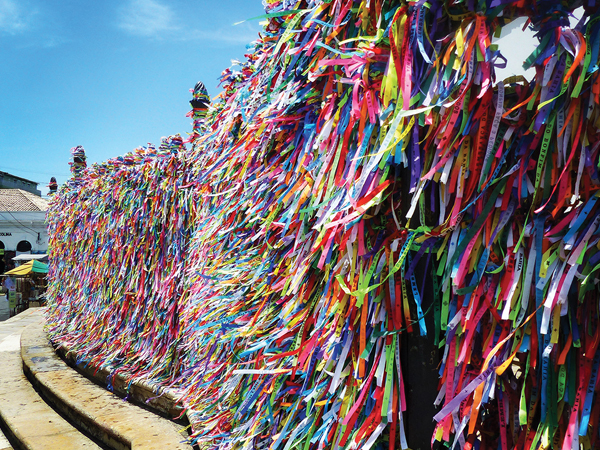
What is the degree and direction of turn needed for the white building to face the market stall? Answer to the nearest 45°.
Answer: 0° — it already faces it

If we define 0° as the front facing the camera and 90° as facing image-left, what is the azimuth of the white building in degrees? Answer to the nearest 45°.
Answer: approximately 0°

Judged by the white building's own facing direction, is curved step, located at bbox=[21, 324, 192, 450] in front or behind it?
in front

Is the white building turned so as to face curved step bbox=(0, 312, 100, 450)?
yes

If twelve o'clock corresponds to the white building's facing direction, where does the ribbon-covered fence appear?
The ribbon-covered fence is roughly at 12 o'clock from the white building.

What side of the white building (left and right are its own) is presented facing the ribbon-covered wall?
front
